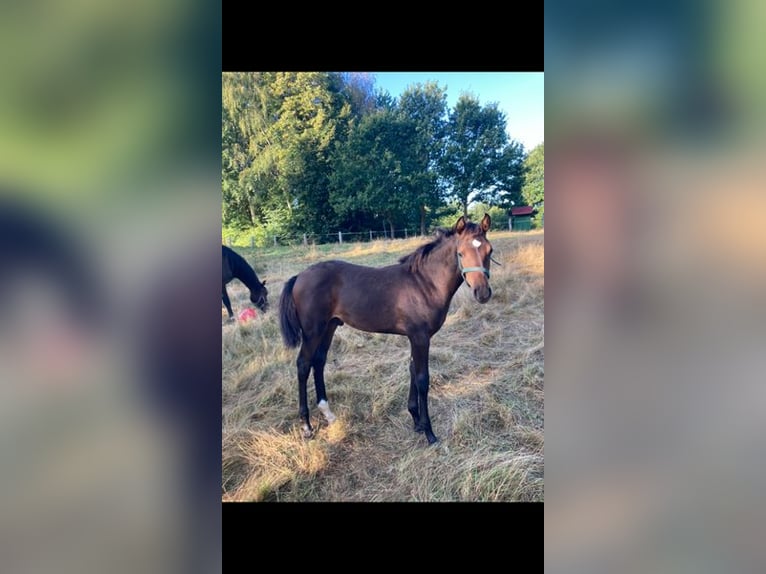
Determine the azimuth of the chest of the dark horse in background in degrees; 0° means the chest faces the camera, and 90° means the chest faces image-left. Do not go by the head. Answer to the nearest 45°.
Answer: approximately 270°

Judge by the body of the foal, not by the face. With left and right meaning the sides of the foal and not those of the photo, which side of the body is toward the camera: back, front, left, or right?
right

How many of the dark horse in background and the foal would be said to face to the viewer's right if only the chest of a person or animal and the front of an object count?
2

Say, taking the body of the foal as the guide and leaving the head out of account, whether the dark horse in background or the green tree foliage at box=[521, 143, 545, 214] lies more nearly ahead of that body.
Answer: the green tree foliage

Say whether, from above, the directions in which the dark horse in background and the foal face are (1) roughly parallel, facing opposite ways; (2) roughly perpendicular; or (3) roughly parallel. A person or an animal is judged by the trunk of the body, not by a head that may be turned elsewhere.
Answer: roughly parallel

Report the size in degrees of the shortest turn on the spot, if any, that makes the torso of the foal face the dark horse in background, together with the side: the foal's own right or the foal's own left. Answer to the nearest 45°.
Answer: approximately 180°

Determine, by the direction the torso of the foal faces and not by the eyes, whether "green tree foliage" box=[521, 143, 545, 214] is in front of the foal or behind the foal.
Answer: in front
